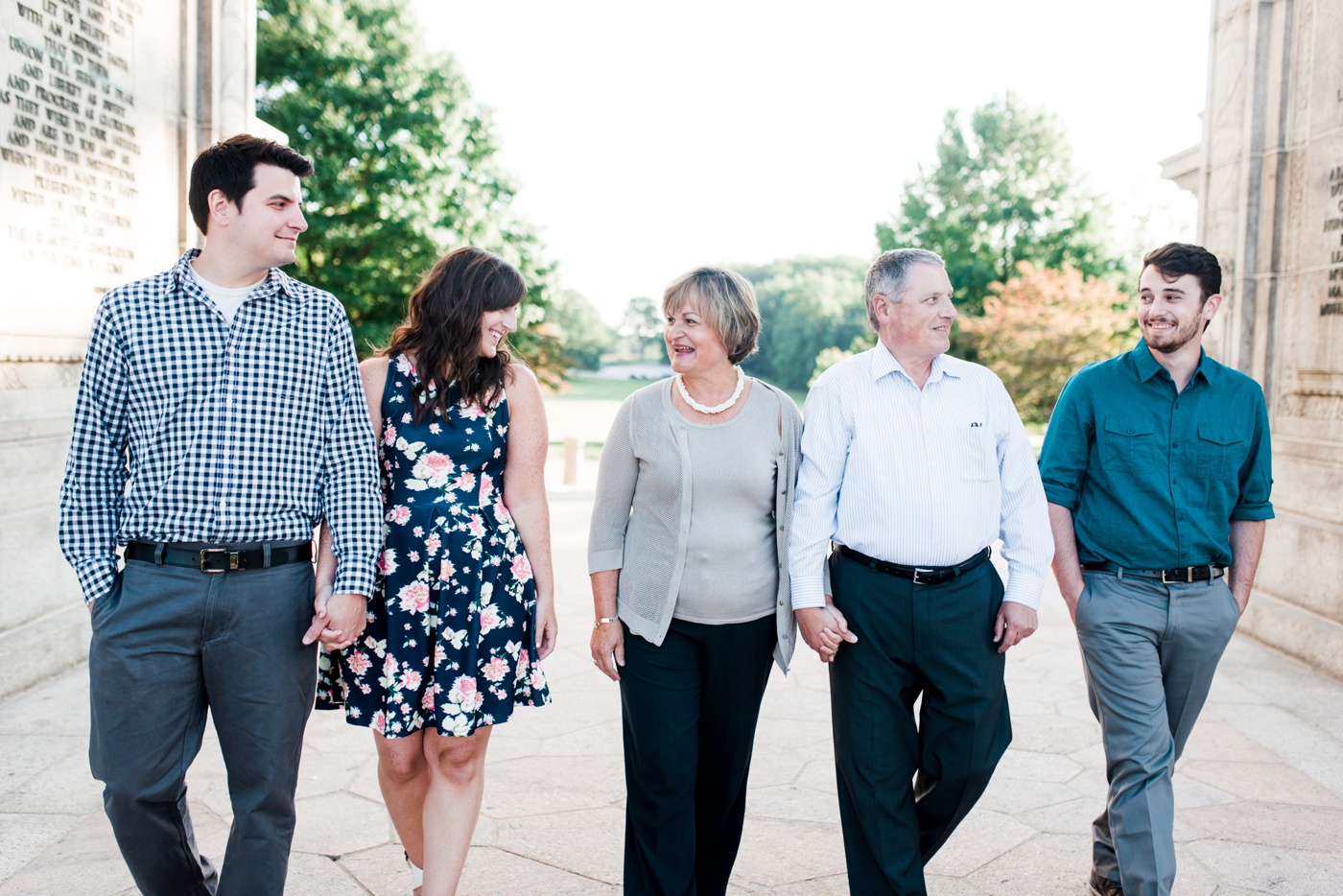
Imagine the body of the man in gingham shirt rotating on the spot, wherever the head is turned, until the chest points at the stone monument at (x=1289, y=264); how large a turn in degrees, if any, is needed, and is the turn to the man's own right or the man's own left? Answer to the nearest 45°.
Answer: approximately 90° to the man's own left

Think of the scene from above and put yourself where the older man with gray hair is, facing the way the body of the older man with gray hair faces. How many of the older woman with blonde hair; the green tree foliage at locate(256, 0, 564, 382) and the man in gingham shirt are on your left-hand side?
0

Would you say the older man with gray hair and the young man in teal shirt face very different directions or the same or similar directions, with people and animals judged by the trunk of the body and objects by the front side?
same or similar directions

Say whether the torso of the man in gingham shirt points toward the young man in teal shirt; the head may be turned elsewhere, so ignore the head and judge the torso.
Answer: no

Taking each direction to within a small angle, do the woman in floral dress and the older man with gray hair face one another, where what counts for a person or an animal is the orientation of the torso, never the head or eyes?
no

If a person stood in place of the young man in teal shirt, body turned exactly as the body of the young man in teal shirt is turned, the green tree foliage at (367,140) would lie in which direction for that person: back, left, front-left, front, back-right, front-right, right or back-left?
back-right

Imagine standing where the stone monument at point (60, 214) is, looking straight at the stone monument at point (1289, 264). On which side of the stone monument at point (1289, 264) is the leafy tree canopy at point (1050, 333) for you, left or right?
left

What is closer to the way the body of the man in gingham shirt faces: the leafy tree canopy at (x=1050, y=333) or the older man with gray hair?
the older man with gray hair

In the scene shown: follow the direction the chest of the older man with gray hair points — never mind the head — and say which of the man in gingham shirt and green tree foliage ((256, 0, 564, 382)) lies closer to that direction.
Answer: the man in gingham shirt

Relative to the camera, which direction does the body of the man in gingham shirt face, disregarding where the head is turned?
toward the camera

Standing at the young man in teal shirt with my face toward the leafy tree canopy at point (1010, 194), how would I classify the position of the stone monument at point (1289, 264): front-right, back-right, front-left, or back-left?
front-right

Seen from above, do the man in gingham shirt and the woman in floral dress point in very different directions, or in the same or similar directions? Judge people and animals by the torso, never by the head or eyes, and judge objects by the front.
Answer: same or similar directions

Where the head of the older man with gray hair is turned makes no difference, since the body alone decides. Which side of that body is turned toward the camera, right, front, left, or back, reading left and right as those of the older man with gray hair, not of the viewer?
front

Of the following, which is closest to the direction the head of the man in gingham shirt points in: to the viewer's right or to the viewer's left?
to the viewer's right

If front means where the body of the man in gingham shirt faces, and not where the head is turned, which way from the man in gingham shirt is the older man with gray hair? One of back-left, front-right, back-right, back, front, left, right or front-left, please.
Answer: left

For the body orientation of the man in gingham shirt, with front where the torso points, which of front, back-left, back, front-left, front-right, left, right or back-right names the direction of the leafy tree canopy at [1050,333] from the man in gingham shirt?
back-left

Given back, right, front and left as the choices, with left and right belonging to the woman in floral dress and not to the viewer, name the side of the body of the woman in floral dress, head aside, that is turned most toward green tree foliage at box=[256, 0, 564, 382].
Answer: back

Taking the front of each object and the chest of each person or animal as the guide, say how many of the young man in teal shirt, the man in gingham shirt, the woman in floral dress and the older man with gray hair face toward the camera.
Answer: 4

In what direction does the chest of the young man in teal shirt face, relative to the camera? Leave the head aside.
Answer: toward the camera

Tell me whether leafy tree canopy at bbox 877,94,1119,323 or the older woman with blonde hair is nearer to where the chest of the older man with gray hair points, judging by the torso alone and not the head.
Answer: the older woman with blonde hair

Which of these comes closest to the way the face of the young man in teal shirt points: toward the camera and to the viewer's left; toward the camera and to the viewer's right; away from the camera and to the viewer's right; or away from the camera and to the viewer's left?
toward the camera and to the viewer's left
